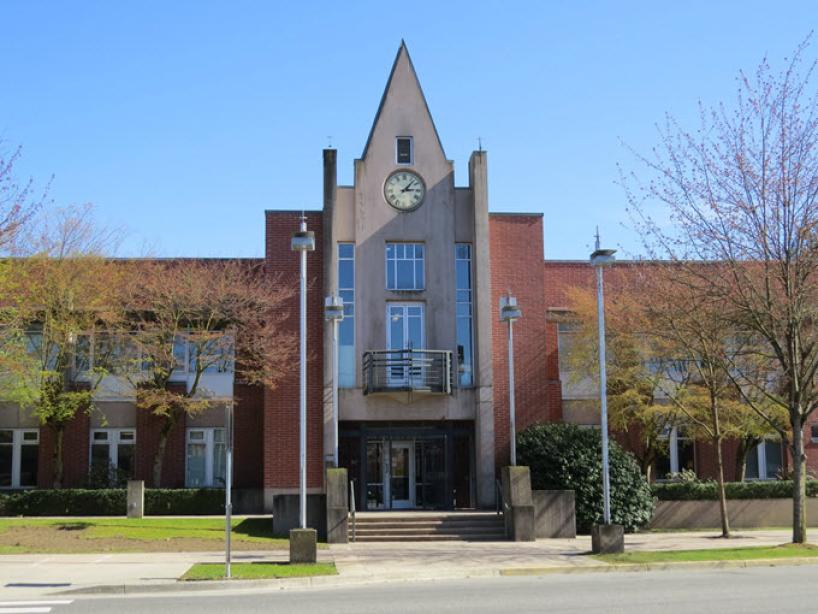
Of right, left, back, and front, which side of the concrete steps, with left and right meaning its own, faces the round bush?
left

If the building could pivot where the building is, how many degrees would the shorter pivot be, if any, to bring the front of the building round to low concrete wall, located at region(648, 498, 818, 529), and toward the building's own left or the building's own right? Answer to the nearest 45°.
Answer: approximately 90° to the building's own left

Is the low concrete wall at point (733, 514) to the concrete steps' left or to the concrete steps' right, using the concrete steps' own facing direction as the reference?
on its left

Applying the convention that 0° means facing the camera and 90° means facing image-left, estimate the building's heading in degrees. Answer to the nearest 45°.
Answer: approximately 0°

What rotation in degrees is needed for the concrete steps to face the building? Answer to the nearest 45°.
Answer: approximately 180°

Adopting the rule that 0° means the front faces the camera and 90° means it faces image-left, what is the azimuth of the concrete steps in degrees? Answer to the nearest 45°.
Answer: approximately 0°

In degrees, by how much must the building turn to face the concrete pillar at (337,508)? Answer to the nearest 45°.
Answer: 0° — it already faces it

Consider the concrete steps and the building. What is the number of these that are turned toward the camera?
2
